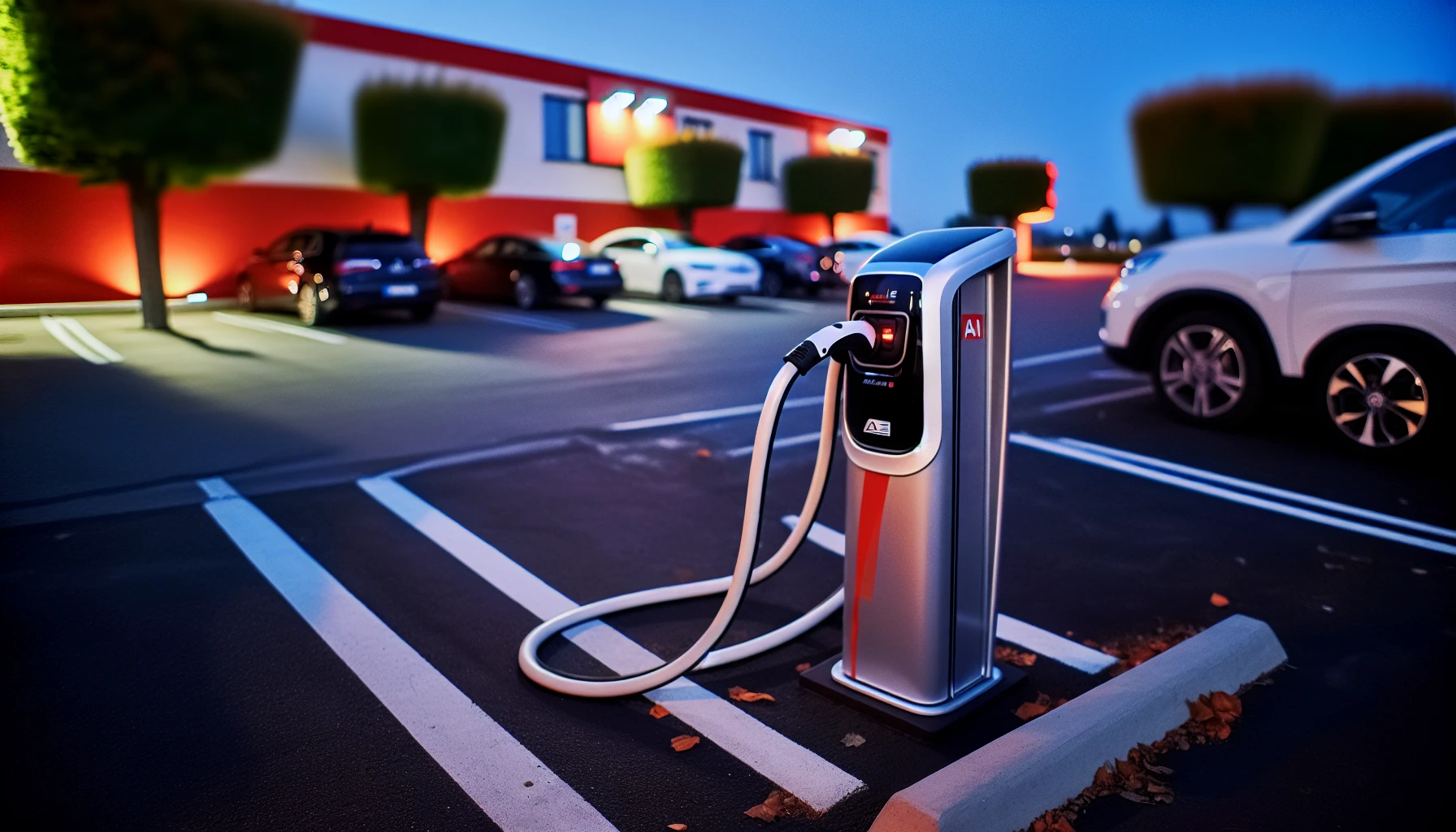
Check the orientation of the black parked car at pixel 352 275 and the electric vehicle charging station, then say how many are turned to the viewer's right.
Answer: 0

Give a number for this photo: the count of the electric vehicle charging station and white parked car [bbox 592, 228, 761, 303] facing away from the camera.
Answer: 0

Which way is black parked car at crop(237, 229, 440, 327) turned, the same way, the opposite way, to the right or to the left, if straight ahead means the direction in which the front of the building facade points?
the opposite way

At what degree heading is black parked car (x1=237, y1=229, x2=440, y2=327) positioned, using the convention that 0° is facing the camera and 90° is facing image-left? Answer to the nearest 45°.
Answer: approximately 135°

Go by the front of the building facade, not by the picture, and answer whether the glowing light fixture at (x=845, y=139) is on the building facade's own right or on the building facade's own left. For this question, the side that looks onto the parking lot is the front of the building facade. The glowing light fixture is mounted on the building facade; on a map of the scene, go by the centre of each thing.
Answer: on the building facade's own left

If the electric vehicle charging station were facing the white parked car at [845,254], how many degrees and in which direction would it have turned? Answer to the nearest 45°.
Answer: approximately 135° to its right

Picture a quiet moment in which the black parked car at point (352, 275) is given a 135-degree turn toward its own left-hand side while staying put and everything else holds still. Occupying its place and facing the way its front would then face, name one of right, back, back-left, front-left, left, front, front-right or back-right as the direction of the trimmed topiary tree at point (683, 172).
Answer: back-left

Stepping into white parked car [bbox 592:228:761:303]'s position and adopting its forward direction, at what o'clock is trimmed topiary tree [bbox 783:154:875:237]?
The trimmed topiary tree is roughly at 8 o'clock from the white parked car.

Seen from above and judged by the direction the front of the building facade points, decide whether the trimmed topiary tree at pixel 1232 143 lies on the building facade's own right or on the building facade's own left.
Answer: on the building facade's own left

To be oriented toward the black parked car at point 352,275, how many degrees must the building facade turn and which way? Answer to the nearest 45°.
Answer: approximately 45° to its right

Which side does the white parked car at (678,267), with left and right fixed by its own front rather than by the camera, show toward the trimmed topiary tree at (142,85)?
right
